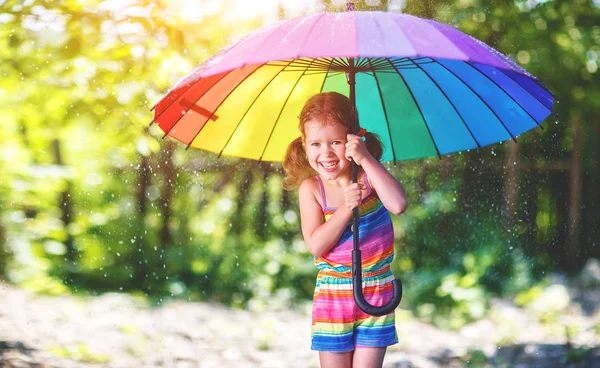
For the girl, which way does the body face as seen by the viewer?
toward the camera

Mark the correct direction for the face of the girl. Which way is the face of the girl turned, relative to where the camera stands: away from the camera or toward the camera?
toward the camera
